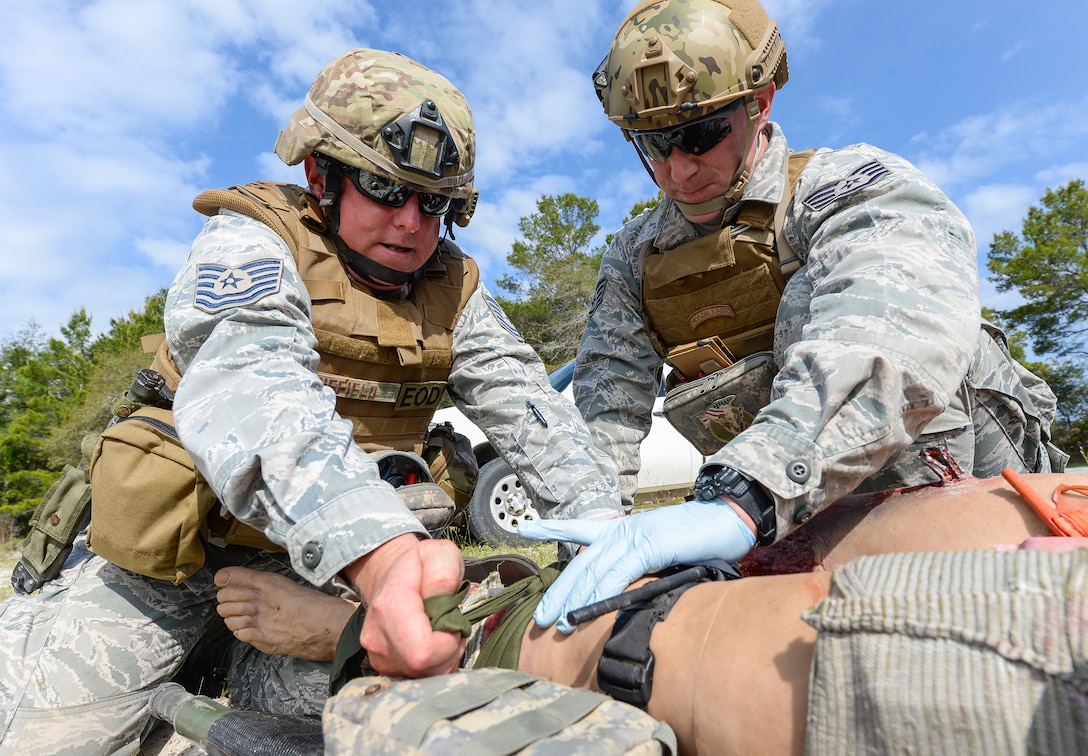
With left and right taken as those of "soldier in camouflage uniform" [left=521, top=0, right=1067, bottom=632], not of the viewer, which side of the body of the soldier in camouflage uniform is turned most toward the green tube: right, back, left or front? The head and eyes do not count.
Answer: front

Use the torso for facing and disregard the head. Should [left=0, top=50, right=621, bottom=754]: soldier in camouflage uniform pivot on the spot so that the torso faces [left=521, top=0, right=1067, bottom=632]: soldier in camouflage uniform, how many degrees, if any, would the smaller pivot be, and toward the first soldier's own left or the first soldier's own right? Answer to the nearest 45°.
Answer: approximately 45° to the first soldier's own left

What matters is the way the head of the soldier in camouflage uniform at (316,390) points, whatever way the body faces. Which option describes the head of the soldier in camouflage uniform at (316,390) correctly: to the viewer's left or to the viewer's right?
to the viewer's right

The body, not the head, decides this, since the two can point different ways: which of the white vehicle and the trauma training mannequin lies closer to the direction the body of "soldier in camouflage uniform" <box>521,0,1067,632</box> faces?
the trauma training mannequin

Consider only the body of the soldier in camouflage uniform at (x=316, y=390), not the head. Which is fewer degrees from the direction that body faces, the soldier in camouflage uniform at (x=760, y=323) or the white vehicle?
the soldier in camouflage uniform

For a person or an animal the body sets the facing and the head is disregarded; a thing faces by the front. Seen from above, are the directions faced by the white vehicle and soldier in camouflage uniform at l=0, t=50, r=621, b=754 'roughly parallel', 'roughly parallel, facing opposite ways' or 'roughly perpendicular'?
roughly perpendicular

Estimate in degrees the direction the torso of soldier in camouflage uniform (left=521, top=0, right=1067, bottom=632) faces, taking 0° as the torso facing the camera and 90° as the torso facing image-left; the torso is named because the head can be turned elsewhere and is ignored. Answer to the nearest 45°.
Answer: approximately 45°

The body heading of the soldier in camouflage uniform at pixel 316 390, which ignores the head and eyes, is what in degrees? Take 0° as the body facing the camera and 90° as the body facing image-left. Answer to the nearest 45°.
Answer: approximately 315°
